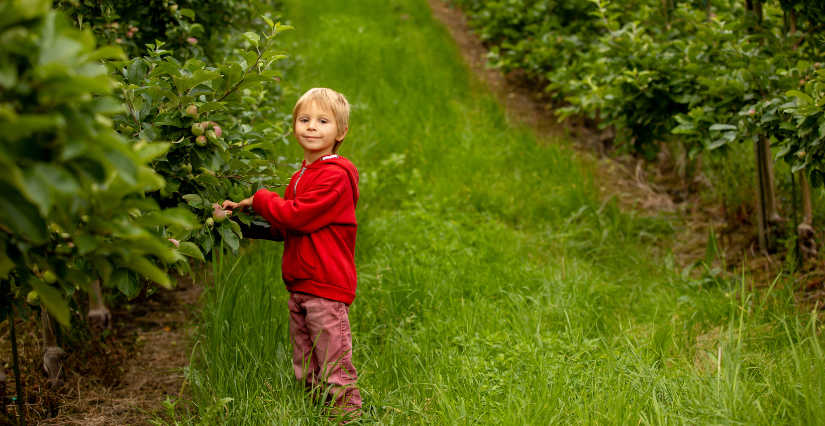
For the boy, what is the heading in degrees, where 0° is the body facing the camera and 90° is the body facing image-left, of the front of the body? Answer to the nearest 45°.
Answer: approximately 45°

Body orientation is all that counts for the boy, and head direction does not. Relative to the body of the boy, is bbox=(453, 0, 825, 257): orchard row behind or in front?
behind
